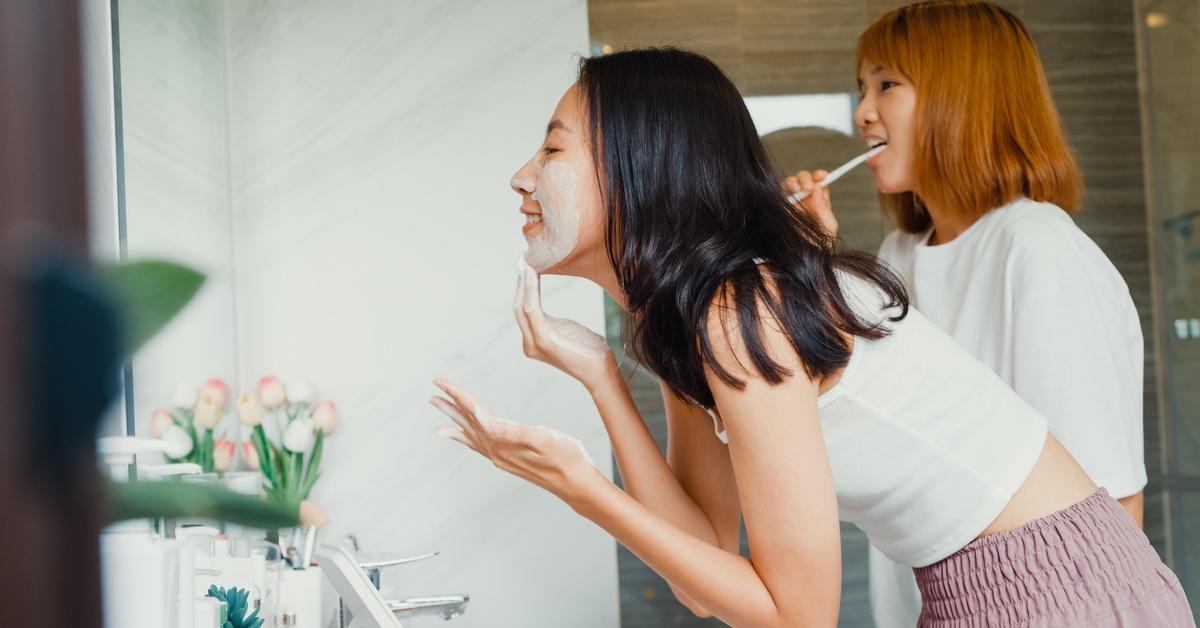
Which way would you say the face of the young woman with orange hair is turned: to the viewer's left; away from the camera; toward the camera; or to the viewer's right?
to the viewer's left

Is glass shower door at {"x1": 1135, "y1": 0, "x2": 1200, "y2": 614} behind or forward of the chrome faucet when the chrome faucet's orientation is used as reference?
forward

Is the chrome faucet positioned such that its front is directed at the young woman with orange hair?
yes

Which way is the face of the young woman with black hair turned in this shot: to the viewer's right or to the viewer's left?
to the viewer's left

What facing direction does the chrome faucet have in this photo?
to the viewer's right
